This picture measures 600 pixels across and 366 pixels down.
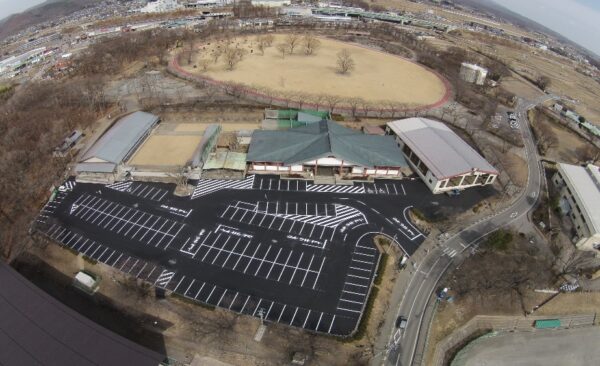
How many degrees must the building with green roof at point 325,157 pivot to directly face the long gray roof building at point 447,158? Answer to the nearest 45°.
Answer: approximately 90° to its left

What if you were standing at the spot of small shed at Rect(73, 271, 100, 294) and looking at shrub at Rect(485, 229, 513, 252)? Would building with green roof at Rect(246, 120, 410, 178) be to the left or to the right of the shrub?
left

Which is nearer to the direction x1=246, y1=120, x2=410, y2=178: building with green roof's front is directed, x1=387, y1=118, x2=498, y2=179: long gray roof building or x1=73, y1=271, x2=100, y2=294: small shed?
the small shed

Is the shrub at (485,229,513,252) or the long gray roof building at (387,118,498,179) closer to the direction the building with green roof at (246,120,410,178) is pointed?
the shrub

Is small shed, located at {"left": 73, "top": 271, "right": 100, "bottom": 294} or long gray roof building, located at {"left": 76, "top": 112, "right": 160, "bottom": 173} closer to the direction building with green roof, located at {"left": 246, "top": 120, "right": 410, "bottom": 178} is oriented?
the small shed

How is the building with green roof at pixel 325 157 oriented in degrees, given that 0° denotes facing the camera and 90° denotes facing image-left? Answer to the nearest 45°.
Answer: approximately 0°

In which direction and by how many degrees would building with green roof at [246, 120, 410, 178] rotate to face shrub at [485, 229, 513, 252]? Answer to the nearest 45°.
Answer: approximately 45° to its left

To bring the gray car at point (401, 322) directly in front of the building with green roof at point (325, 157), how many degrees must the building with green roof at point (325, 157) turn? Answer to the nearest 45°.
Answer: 0° — it already faces it

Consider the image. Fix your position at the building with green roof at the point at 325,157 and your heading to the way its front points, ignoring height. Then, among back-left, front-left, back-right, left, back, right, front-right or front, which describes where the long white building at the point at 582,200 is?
left

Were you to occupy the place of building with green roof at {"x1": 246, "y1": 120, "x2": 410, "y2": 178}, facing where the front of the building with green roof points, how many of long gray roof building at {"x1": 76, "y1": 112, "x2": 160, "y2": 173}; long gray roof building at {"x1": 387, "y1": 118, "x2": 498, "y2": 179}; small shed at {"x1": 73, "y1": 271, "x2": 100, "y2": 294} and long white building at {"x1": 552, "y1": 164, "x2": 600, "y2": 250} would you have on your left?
2

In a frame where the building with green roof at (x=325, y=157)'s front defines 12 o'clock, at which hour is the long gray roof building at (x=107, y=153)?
The long gray roof building is roughly at 3 o'clock from the building with green roof.

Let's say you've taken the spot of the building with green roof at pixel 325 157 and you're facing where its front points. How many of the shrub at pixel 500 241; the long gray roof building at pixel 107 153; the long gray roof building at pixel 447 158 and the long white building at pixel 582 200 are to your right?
1
